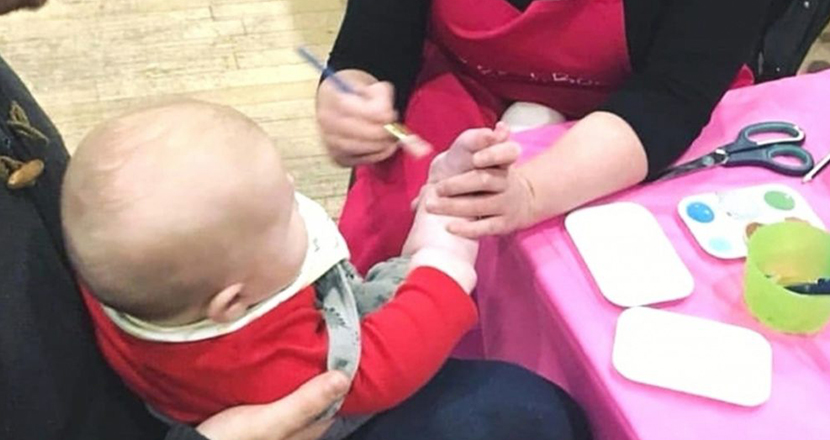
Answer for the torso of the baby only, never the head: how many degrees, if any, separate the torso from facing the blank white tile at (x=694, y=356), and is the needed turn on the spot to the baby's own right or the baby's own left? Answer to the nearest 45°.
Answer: approximately 45° to the baby's own right

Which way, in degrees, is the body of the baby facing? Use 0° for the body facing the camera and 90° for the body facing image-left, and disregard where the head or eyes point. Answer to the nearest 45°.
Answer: approximately 225°

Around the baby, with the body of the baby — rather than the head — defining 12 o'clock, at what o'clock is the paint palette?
The paint palette is roughly at 1 o'clock from the baby.

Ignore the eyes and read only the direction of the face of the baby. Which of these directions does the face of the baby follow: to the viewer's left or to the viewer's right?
to the viewer's right
